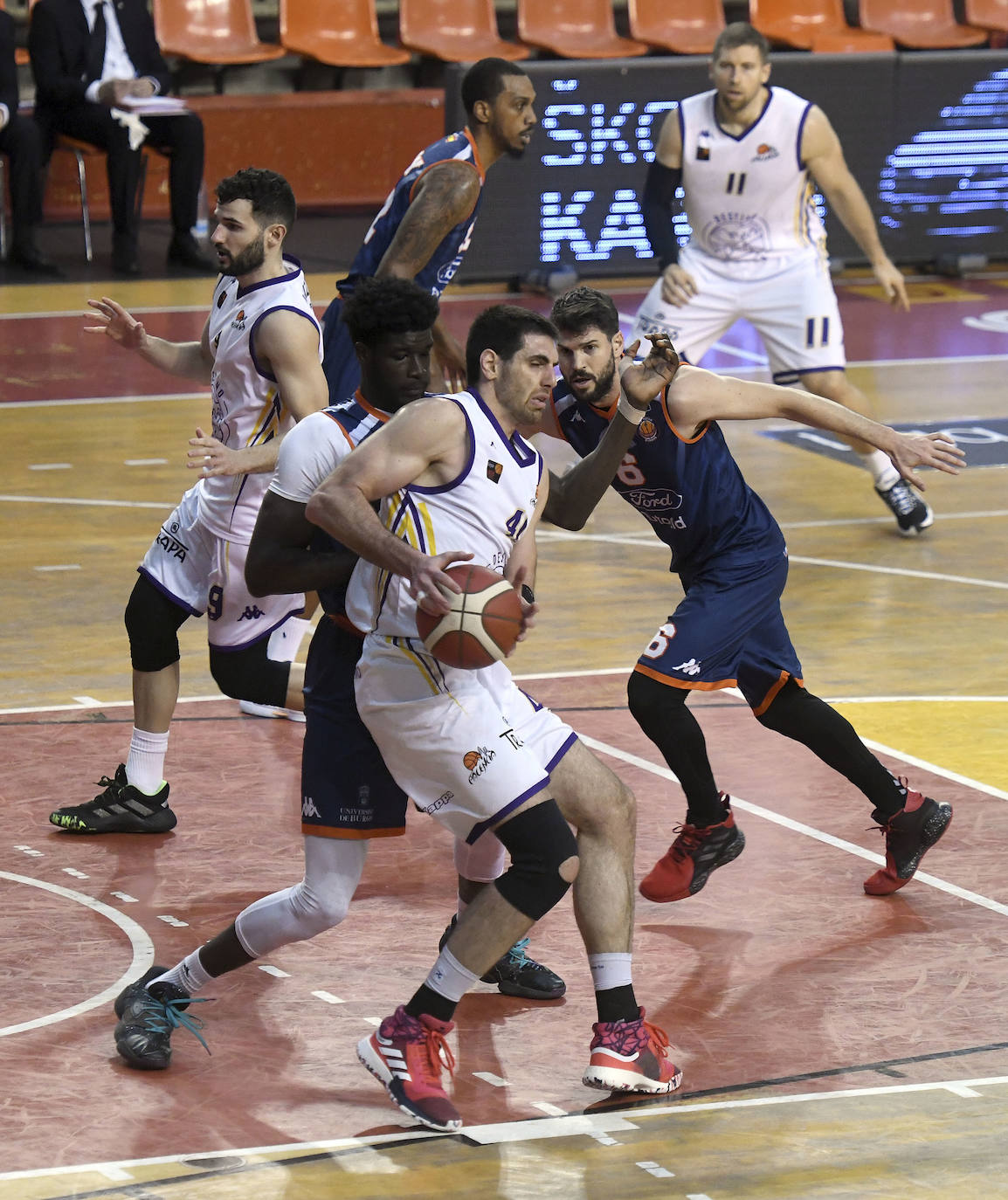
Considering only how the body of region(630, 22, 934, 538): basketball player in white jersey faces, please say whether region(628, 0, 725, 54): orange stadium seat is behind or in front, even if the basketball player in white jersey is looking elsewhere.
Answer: behind

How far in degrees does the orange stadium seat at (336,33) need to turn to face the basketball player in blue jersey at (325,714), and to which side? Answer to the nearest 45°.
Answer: approximately 45° to its right

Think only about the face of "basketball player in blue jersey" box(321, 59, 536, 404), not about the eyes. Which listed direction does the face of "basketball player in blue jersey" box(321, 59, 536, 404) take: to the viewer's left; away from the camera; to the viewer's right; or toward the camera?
to the viewer's right

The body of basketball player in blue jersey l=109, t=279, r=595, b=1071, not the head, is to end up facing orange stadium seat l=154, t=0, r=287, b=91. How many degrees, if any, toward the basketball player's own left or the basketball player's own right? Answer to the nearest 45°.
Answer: approximately 135° to the basketball player's own left

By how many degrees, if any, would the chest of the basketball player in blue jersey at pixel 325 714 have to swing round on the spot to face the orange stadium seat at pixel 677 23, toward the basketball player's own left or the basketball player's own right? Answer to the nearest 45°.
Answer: approximately 135° to the basketball player's own left

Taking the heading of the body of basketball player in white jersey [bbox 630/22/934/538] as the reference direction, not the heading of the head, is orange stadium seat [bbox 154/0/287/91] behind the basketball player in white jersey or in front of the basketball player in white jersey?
behind

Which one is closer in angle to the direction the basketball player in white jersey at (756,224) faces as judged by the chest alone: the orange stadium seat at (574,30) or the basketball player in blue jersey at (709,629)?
the basketball player in blue jersey

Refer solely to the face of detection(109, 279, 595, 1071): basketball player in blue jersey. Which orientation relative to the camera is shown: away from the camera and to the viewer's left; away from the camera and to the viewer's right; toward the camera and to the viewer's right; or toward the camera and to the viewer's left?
toward the camera and to the viewer's right

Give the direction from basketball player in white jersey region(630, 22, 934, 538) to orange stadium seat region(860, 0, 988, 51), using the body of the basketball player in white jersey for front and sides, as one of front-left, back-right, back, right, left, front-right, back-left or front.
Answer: back

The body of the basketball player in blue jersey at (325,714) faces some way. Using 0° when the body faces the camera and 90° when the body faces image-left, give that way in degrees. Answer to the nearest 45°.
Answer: approximately 315°

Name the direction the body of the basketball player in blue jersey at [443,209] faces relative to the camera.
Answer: to the viewer's right

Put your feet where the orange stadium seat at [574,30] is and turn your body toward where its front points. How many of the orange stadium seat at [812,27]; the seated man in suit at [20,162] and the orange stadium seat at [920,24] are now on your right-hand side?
1
